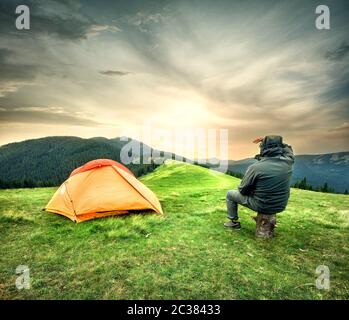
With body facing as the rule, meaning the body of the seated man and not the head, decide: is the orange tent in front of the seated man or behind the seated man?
in front

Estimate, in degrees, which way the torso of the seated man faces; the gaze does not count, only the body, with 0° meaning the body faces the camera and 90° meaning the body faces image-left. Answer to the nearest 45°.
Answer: approximately 135°

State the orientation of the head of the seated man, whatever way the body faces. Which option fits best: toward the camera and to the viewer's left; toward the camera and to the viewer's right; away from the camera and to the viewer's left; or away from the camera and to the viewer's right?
away from the camera and to the viewer's left
